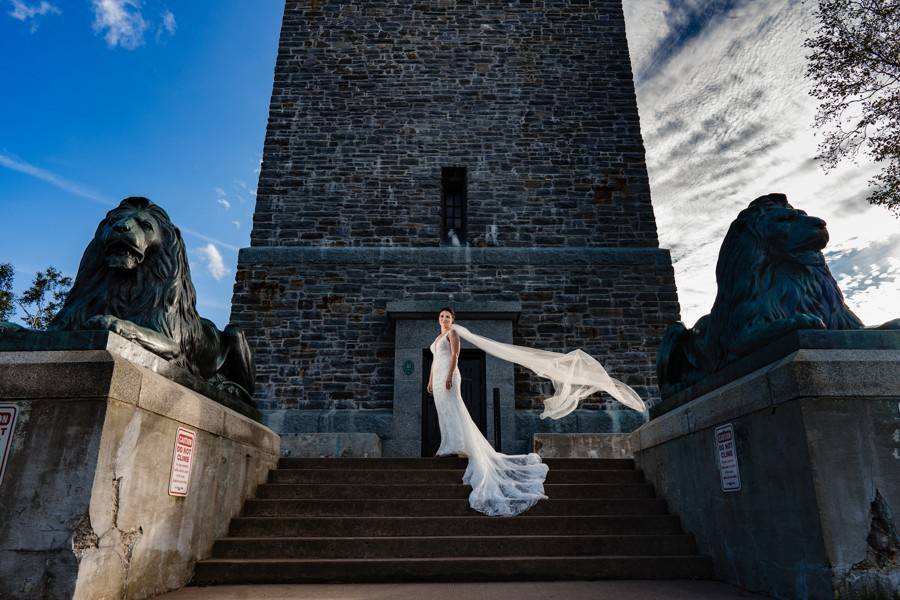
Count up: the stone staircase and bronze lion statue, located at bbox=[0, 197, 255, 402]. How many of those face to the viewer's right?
0

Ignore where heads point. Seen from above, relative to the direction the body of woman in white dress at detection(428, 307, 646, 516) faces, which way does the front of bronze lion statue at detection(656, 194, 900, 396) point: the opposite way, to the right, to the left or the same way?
to the left

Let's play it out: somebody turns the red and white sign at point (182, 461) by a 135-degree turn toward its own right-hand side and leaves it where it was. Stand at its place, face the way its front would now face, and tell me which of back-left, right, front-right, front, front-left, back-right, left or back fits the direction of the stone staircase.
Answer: back

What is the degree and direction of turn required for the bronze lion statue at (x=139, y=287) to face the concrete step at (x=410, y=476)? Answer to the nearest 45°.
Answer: approximately 135° to its left

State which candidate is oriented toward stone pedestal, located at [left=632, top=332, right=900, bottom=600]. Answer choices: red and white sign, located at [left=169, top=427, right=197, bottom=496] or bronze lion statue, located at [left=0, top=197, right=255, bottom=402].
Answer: the red and white sign

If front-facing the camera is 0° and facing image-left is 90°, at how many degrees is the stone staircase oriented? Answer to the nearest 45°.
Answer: approximately 0°

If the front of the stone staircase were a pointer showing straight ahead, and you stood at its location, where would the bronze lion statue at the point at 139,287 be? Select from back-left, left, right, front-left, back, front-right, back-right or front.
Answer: front-right

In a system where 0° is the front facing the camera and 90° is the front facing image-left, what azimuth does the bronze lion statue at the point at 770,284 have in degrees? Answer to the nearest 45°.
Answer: approximately 315°

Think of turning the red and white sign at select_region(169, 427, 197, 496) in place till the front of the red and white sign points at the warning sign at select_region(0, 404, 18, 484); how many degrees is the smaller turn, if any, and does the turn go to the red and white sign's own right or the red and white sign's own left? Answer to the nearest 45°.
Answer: approximately 90° to the red and white sign's own right

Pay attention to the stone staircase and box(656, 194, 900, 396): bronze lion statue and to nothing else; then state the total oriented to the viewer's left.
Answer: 0

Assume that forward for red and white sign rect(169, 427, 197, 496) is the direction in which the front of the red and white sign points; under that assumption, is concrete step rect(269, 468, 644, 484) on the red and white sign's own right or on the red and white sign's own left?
on the red and white sign's own left
